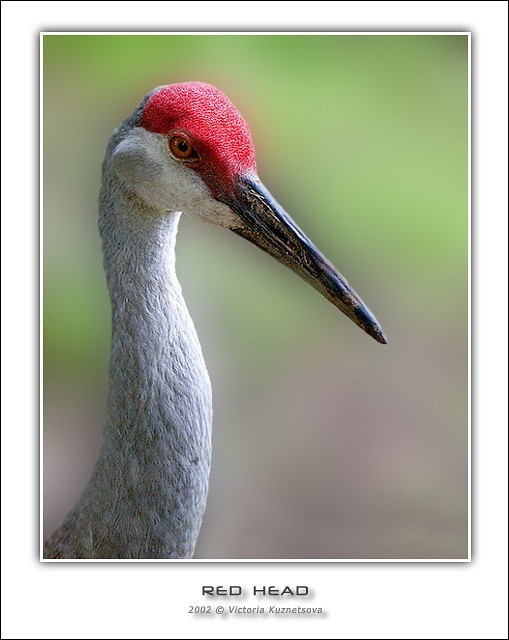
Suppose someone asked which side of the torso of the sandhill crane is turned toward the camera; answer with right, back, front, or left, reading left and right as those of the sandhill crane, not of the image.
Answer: right
